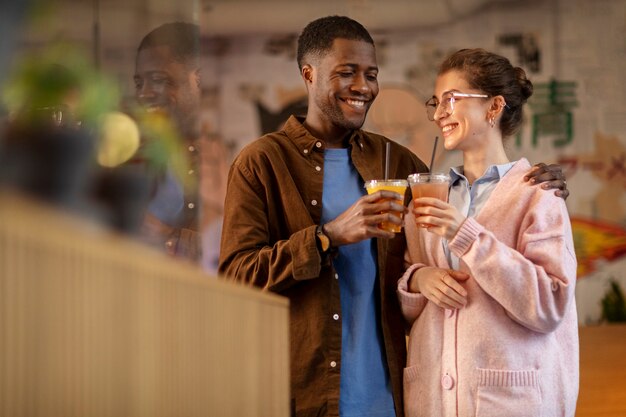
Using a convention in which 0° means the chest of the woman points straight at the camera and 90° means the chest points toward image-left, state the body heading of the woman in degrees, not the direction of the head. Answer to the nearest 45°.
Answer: approximately 45°

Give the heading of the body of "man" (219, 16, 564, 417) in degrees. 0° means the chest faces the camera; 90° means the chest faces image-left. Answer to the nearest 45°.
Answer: approximately 315°

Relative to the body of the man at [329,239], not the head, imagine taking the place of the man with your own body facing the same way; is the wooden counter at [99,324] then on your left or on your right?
on your right

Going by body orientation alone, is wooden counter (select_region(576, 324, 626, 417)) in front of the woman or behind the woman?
behind
